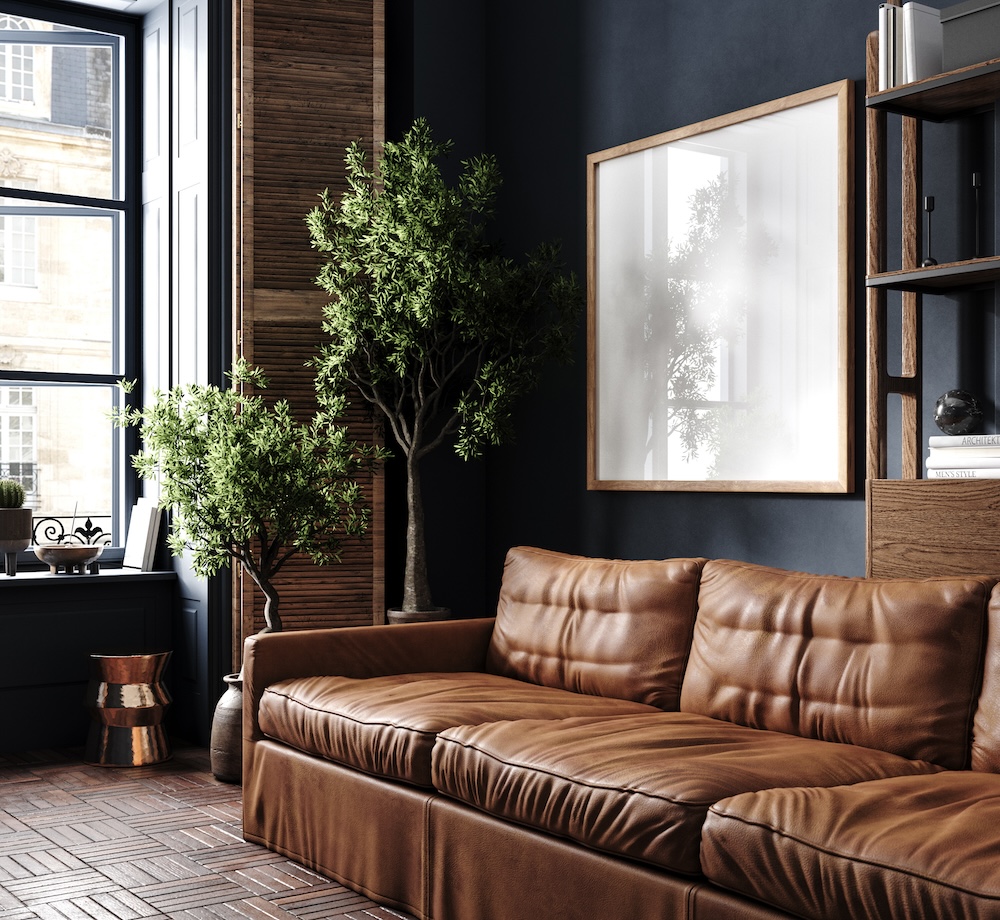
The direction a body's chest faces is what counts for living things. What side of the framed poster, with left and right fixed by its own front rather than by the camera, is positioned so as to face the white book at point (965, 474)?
left

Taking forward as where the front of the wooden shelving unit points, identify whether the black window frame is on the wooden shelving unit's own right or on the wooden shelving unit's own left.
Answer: on the wooden shelving unit's own right

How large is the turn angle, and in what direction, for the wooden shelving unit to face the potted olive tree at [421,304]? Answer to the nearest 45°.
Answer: approximately 90° to its right

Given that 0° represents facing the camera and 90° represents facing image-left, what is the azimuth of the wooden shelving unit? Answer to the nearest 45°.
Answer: approximately 45°

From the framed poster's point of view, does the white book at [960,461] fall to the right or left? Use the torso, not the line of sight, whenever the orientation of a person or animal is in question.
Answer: on its left

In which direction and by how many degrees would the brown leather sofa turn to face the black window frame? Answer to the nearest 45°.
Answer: approximately 90° to its right

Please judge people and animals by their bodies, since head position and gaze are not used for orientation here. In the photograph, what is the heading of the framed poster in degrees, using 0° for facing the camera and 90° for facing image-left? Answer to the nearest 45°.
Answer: approximately 45°

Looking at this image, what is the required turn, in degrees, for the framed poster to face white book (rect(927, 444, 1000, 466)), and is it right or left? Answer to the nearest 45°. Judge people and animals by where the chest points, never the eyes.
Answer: approximately 90° to its left

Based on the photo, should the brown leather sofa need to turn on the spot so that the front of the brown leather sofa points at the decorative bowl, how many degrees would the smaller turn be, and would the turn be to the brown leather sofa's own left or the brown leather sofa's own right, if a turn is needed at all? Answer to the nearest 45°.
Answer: approximately 90° to the brown leather sofa's own right
